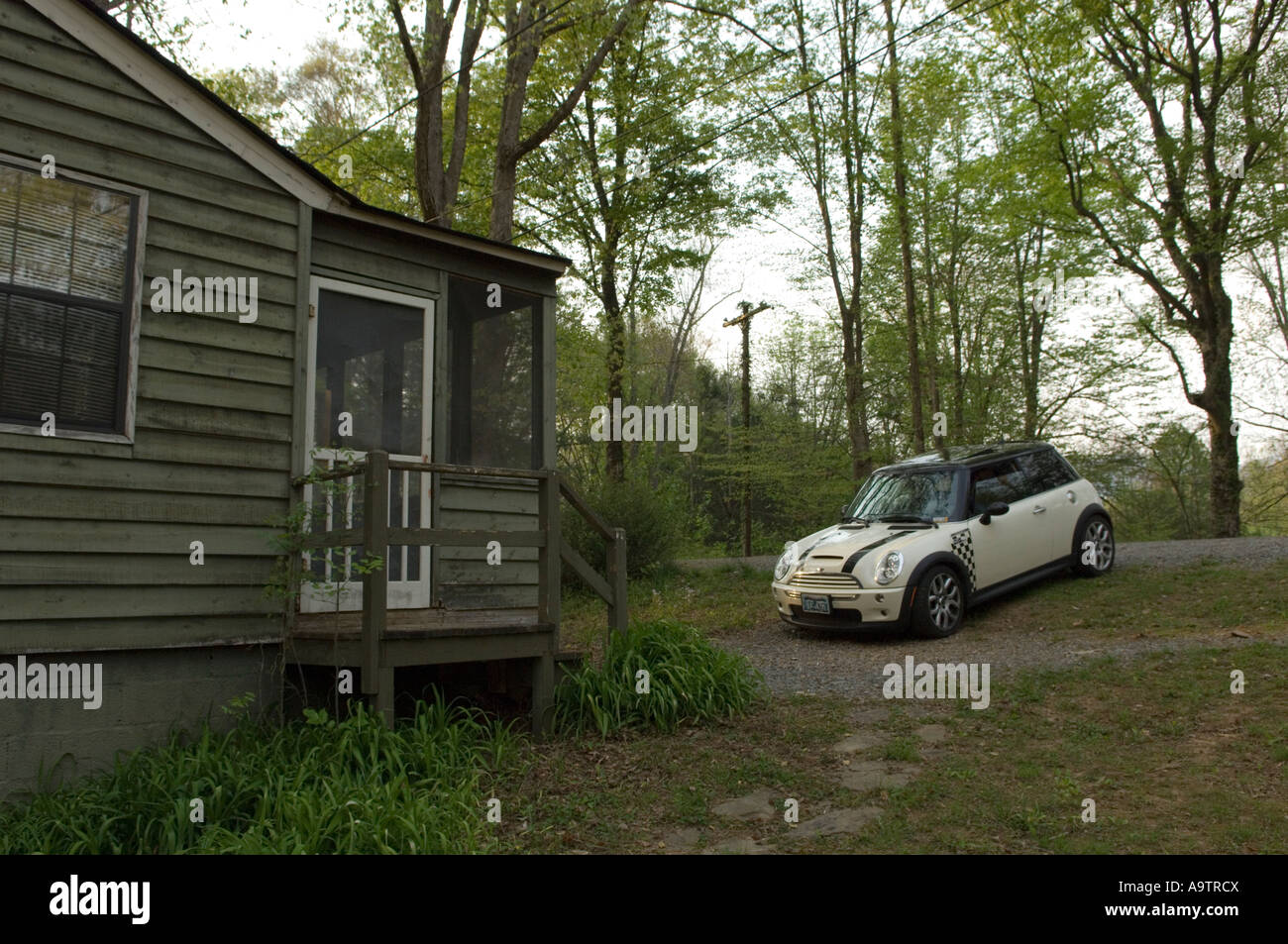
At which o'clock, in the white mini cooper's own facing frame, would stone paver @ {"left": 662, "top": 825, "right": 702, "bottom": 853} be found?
The stone paver is roughly at 11 o'clock from the white mini cooper.

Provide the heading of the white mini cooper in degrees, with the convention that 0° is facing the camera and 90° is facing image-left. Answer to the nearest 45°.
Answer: approximately 45°

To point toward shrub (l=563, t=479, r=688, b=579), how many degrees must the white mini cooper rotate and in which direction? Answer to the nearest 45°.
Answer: approximately 90° to its right

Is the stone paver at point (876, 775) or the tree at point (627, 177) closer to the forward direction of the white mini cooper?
the stone paver

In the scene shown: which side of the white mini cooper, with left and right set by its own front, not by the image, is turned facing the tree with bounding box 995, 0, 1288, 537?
back

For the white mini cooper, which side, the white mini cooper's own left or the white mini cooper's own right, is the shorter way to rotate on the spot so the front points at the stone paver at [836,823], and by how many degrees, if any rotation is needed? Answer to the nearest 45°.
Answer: approximately 45° to the white mini cooper's own left

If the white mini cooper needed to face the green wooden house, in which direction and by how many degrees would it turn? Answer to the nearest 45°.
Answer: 0° — it already faces it

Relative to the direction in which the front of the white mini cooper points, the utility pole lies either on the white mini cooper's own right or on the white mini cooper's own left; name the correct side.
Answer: on the white mini cooper's own right

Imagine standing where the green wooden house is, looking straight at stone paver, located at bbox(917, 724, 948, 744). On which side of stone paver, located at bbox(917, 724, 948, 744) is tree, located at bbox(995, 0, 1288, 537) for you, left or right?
left

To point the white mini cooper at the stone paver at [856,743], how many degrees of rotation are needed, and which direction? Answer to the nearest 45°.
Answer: approximately 45° to its left

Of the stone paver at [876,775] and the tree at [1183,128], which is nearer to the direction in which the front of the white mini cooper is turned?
the stone paver
